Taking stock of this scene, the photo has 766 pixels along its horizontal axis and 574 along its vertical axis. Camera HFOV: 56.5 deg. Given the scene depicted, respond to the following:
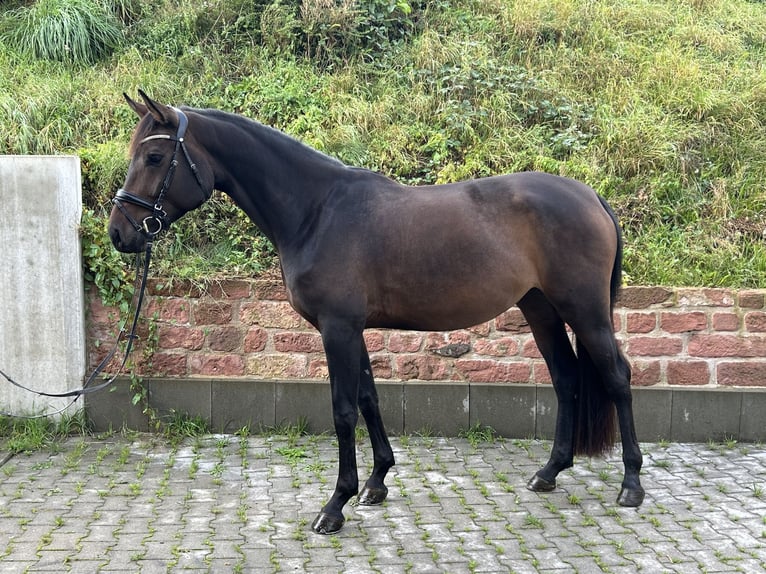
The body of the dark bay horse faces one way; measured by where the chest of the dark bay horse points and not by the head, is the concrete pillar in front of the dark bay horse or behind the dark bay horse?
in front

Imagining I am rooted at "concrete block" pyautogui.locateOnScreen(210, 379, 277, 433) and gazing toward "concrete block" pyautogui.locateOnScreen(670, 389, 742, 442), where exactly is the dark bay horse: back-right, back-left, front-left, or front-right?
front-right

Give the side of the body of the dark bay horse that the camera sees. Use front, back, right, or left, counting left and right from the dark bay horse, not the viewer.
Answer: left

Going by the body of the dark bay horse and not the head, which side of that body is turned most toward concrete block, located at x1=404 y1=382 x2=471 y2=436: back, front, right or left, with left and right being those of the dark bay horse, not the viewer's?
right

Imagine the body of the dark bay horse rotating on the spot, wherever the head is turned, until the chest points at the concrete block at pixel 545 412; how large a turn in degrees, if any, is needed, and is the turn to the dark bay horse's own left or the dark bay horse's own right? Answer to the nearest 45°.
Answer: approximately 135° to the dark bay horse's own right

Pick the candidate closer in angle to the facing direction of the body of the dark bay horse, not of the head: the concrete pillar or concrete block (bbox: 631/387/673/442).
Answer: the concrete pillar

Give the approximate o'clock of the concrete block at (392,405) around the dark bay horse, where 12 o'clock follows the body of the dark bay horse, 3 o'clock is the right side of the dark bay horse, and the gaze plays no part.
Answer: The concrete block is roughly at 3 o'clock from the dark bay horse.

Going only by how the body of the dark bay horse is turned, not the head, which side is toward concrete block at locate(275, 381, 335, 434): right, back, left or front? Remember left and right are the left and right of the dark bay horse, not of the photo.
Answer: right

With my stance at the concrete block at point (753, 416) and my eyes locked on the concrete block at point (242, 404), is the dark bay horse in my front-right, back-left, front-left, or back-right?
front-left
